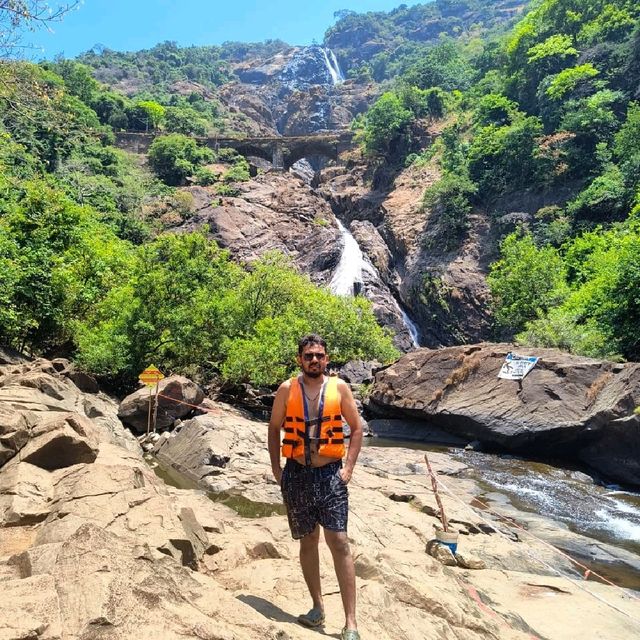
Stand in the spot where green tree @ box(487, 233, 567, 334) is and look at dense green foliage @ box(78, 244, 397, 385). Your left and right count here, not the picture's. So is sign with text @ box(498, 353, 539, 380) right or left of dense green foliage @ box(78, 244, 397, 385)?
left

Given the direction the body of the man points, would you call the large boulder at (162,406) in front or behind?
behind

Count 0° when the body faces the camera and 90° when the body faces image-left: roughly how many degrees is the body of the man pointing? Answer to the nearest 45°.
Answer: approximately 0°

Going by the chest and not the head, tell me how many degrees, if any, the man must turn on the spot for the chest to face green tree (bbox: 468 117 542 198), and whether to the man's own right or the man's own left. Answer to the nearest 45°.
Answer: approximately 180°

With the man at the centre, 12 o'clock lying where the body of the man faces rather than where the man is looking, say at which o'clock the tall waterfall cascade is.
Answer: The tall waterfall cascade is roughly at 6 o'clock from the man.

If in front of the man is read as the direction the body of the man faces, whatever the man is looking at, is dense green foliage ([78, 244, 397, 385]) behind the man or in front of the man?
behind

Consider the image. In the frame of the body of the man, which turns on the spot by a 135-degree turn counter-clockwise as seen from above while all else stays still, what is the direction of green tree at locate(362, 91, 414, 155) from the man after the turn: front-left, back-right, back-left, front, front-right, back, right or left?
front-left

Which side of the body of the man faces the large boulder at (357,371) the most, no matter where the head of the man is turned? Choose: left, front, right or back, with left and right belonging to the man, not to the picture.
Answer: back

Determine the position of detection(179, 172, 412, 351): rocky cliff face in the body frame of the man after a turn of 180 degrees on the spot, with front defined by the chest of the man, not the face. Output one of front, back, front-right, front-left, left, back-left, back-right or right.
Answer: front
